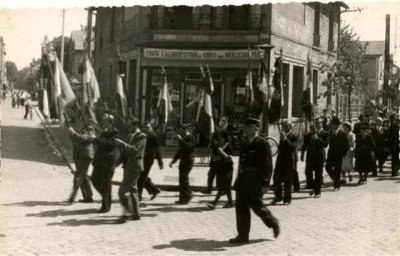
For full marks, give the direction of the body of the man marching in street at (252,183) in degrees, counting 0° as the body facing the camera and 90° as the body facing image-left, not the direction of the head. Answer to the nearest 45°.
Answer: approximately 45°

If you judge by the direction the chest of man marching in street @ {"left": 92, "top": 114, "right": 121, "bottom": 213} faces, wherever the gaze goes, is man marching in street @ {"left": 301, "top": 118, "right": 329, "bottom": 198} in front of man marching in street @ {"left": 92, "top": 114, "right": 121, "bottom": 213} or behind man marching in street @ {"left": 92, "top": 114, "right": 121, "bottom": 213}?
behind

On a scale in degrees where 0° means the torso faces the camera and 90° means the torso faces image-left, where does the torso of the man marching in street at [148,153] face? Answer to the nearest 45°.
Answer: approximately 90°

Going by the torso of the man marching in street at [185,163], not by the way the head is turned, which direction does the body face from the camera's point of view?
to the viewer's left

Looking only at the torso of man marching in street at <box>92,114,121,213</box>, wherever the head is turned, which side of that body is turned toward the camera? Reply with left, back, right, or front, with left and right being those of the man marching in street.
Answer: left

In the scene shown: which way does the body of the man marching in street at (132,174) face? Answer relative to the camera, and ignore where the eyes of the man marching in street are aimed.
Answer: to the viewer's left
